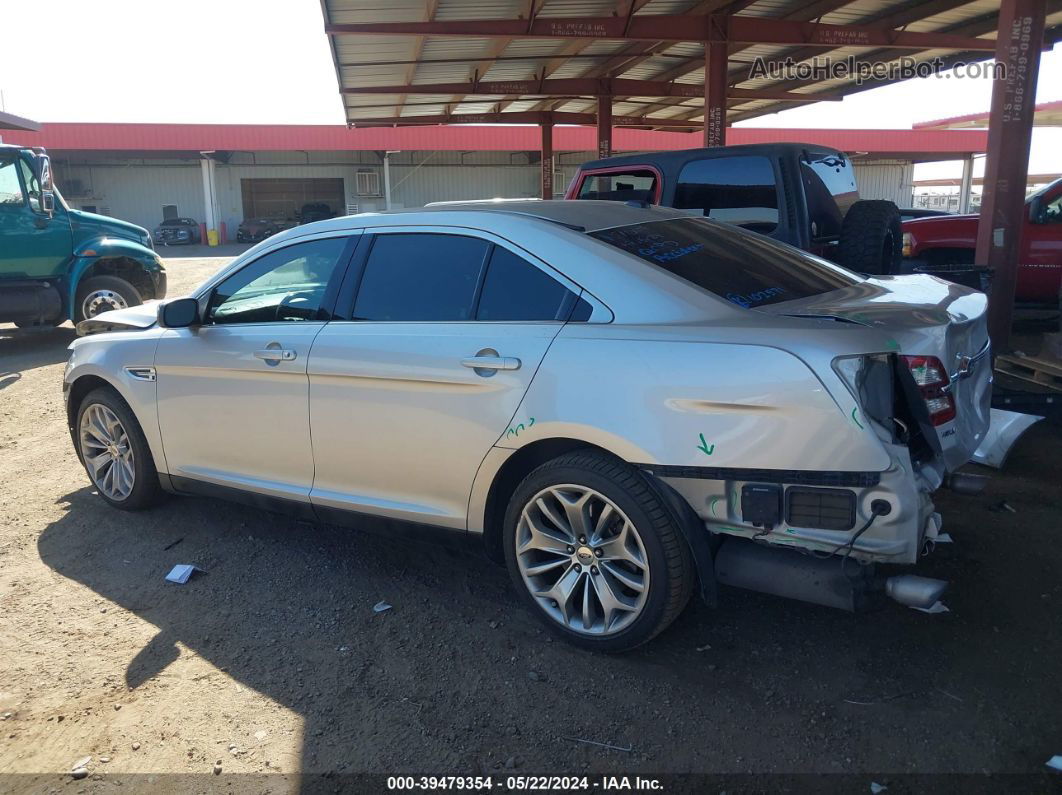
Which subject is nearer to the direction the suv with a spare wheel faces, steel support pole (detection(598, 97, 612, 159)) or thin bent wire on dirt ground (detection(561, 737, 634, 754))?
the steel support pole

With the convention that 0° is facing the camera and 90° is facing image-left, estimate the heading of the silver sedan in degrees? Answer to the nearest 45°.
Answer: approximately 135°

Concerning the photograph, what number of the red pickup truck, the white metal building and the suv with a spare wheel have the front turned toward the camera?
1

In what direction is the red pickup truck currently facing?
to the viewer's left

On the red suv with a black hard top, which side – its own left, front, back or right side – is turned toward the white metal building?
front

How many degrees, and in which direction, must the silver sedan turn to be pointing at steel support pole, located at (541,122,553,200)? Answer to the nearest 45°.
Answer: approximately 45° to its right

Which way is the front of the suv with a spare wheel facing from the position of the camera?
facing away from the viewer and to the left of the viewer

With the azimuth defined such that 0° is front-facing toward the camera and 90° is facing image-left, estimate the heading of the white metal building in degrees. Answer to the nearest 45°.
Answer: approximately 0°

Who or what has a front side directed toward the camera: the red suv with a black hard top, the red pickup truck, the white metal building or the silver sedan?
the white metal building

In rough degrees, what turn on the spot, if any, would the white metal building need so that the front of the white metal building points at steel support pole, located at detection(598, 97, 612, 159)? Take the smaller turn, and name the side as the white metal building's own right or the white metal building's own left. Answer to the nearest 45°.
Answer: approximately 45° to the white metal building's own left
